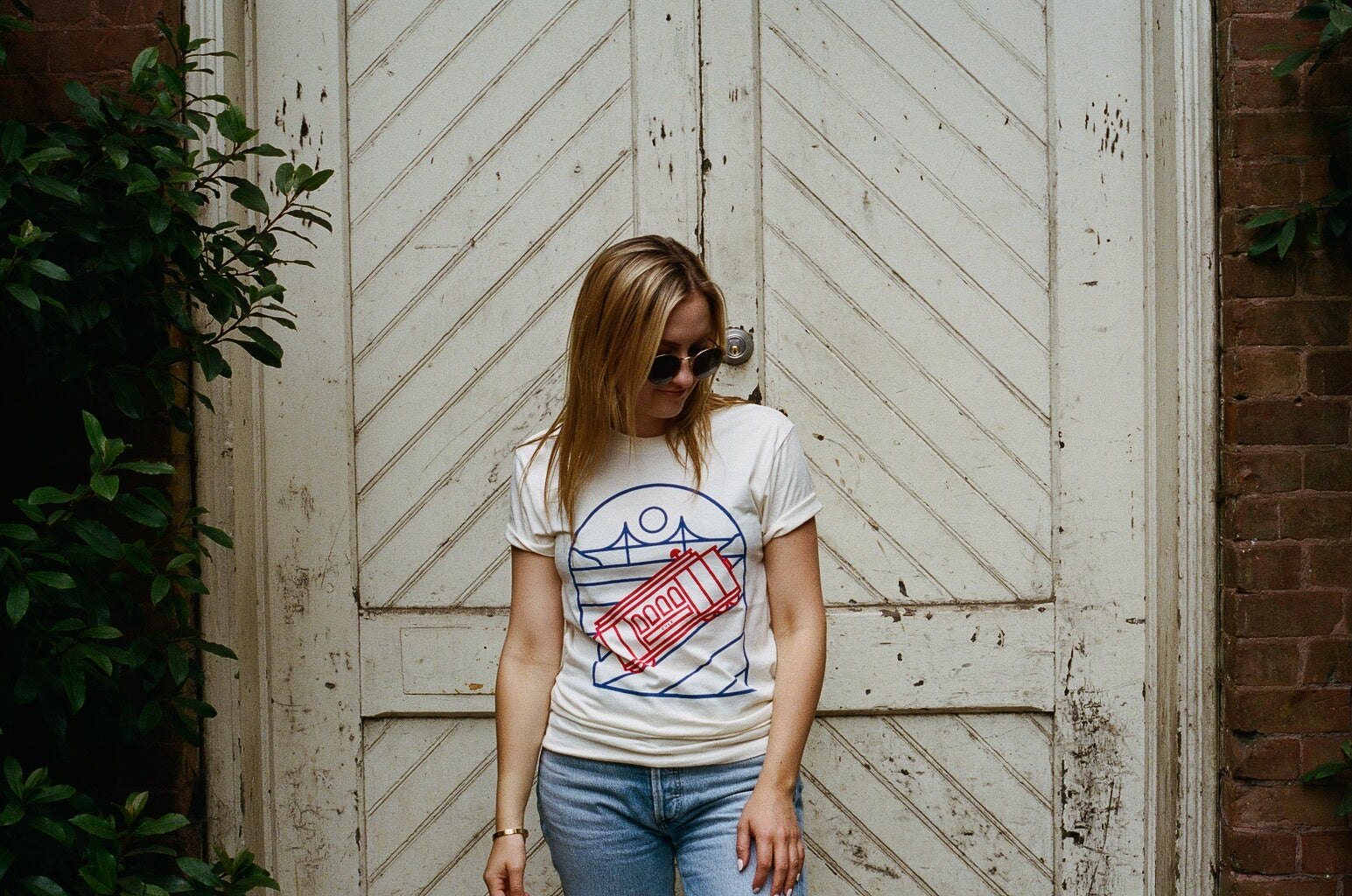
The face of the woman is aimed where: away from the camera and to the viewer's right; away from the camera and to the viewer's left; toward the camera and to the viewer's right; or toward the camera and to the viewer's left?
toward the camera and to the viewer's right

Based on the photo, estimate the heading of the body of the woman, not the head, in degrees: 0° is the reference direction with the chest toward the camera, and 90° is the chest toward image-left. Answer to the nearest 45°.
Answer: approximately 0°

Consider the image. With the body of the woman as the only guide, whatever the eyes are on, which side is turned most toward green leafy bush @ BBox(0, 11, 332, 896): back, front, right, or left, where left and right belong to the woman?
right

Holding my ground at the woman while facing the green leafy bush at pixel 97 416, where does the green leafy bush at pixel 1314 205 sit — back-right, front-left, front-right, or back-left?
back-right

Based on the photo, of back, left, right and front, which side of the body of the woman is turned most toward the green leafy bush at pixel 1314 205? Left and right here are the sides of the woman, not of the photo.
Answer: left

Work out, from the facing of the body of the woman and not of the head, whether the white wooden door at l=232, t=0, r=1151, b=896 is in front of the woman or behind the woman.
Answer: behind
